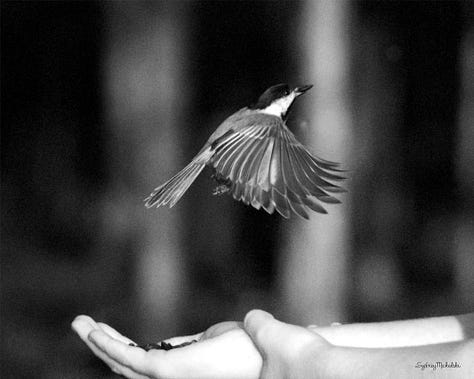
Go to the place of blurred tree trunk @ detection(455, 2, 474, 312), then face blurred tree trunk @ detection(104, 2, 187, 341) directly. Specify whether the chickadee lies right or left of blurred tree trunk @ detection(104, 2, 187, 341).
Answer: left

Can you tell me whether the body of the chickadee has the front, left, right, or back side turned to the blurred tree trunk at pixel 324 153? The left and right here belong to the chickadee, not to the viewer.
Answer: left

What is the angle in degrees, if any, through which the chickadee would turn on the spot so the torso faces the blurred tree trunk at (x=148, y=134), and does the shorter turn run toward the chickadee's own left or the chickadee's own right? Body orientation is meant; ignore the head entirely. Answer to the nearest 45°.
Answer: approximately 90° to the chickadee's own left

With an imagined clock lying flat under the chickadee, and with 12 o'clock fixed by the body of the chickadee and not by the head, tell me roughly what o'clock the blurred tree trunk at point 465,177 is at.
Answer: The blurred tree trunk is roughly at 10 o'clock from the chickadee.

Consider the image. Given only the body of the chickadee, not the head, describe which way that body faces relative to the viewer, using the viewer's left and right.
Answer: facing to the right of the viewer
